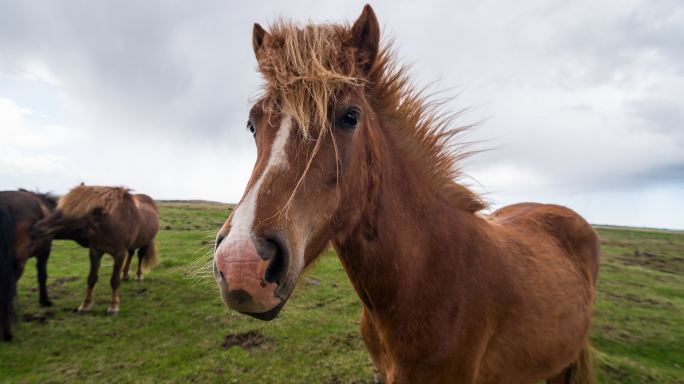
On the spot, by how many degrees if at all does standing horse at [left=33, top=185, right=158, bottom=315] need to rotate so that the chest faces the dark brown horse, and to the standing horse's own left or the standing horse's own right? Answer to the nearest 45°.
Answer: approximately 45° to the standing horse's own right

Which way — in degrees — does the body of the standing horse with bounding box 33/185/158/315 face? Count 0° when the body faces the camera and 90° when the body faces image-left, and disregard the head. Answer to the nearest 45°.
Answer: approximately 45°

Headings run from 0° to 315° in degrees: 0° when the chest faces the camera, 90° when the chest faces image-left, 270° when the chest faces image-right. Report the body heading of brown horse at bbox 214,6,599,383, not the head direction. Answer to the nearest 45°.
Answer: approximately 45°
